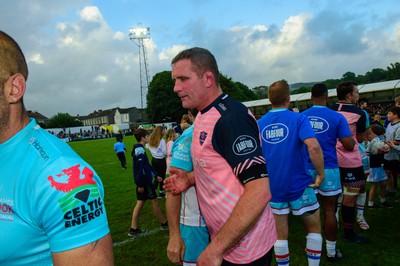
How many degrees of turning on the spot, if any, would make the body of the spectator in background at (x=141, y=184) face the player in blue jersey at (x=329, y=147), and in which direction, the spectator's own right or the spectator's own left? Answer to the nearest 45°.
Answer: approximately 45° to the spectator's own right

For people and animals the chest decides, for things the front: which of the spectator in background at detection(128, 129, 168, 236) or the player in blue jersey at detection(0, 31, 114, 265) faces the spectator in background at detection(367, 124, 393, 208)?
the spectator in background at detection(128, 129, 168, 236)

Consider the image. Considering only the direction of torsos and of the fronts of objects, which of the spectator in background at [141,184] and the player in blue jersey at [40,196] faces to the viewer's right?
the spectator in background

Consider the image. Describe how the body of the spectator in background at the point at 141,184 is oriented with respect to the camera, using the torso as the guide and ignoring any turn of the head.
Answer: to the viewer's right

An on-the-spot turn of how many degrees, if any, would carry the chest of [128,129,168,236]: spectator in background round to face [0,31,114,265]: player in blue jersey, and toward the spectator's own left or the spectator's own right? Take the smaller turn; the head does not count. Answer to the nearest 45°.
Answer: approximately 90° to the spectator's own right

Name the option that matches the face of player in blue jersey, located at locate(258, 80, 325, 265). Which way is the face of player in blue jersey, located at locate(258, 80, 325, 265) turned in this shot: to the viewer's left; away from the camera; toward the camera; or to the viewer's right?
away from the camera

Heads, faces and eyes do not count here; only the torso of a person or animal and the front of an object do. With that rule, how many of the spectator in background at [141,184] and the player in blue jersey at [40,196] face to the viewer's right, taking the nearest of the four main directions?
1
